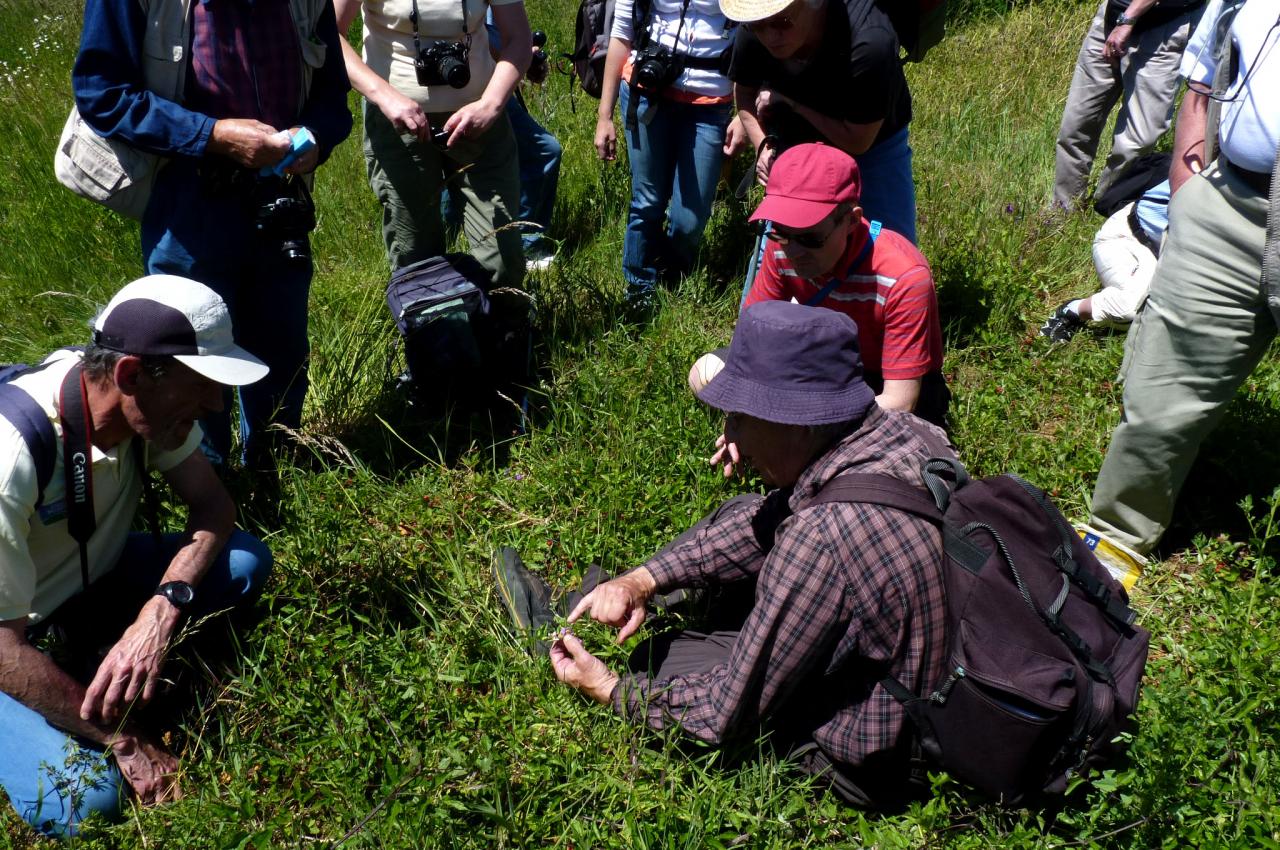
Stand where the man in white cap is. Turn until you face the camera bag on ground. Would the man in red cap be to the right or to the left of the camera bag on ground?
right

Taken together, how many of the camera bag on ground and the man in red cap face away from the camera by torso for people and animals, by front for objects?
0

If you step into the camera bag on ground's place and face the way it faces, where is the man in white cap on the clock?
The man in white cap is roughly at 1 o'clock from the camera bag on ground.

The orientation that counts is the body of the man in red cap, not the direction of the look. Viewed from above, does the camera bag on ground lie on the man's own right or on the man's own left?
on the man's own right

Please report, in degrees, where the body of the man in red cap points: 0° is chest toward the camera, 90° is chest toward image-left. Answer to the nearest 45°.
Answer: approximately 45°

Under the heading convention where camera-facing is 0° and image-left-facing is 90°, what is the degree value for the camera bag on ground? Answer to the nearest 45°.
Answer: approximately 0°

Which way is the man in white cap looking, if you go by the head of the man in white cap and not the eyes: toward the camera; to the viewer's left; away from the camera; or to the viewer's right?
to the viewer's right

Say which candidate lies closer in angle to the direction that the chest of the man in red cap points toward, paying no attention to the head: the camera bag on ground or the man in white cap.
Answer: the man in white cap

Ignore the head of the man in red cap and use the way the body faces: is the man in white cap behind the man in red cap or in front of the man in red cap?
in front

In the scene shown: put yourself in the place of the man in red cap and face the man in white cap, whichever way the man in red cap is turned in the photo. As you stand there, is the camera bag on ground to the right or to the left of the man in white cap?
right
